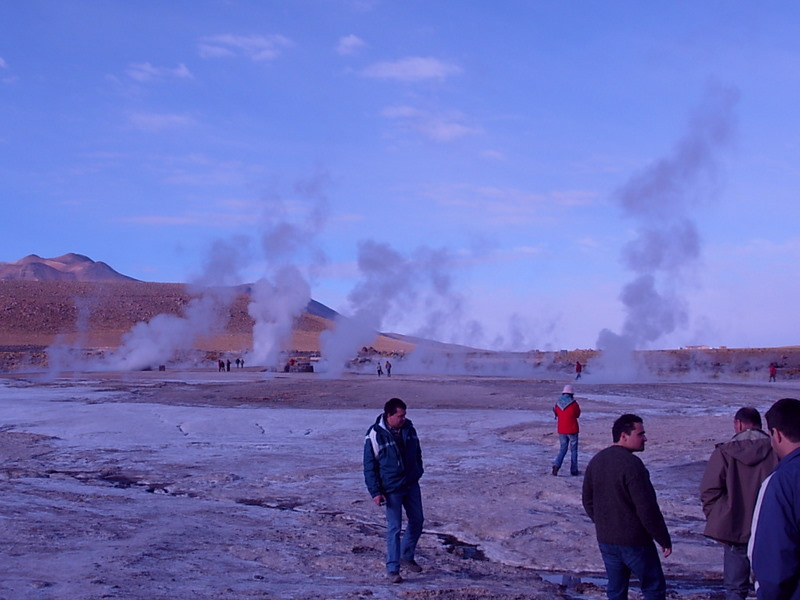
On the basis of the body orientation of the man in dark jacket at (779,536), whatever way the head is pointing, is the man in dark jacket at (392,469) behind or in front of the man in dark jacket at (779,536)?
in front

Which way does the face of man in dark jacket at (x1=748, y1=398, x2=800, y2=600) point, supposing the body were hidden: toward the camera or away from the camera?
away from the camera

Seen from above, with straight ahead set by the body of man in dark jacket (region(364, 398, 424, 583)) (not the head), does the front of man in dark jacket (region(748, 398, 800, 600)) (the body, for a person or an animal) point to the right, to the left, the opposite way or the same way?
the opposite way

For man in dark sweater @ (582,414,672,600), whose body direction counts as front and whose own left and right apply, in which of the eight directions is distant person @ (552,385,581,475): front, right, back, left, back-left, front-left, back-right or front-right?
front-left

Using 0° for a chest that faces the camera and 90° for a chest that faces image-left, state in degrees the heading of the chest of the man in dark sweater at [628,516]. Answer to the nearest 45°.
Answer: approximately 225°

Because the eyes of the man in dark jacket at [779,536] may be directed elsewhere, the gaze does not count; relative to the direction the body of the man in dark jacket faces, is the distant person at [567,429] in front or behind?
in front

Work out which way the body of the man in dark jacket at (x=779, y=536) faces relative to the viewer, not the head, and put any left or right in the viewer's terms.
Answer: facing away from the viewer and to the left of the viewer

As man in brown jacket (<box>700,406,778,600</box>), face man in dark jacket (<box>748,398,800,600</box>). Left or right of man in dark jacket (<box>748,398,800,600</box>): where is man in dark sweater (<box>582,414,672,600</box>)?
right

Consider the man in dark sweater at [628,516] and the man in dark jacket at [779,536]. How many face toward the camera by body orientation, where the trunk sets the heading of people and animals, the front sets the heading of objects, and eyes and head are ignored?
0

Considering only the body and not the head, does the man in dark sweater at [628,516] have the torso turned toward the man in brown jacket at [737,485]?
yes

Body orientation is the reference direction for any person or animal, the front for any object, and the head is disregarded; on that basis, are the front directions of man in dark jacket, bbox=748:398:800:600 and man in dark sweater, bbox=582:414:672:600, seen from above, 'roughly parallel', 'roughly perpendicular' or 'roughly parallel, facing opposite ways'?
roughly perpendicular

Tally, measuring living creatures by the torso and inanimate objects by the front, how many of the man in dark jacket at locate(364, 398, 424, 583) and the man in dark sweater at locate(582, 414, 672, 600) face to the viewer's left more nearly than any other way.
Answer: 0

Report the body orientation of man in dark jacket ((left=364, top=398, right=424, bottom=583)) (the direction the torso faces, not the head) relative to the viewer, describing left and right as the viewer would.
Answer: facing the viewer and to the right of the viewer

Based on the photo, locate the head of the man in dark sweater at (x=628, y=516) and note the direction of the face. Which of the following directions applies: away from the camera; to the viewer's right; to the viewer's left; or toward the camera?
to the viewer's right
